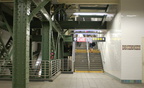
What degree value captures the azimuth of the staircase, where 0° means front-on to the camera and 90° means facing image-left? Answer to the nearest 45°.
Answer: approximately 0°

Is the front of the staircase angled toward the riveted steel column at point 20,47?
yes
